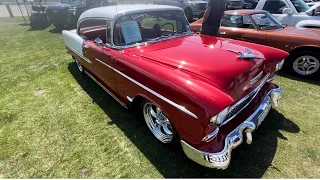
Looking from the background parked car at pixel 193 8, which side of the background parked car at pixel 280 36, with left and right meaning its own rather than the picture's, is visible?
back

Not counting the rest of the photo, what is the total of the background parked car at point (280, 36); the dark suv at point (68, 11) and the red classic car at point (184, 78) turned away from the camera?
0

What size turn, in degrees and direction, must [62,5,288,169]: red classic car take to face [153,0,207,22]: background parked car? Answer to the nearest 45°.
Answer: approximately 135° to its left

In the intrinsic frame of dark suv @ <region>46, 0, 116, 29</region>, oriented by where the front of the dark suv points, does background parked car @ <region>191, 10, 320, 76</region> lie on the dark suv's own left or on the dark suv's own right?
on the dark suv's own left

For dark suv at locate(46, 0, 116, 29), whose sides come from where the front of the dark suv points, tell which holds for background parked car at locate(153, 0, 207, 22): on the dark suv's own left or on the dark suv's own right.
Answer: on the dark suv's own left

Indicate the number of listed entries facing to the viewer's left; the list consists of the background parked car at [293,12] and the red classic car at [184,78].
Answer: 0

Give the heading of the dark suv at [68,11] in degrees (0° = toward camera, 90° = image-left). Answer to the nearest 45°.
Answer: approximately 45°

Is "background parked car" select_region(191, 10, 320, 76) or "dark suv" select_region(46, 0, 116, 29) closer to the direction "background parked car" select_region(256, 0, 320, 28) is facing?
the background parked car

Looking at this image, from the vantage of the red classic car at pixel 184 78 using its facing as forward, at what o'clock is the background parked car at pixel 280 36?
The background parked car is roughly at 9 o'clock from the red classic car.

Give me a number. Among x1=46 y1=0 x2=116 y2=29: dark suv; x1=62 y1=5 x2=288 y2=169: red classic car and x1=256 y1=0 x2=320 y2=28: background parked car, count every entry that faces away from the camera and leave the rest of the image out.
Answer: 0

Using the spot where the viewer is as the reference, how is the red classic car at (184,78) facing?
facing the viewer and to the right of the viewer

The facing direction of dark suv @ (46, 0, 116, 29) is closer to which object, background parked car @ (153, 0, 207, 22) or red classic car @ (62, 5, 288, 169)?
the red classic car

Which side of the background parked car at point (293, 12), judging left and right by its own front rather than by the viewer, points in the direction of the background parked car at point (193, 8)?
back
